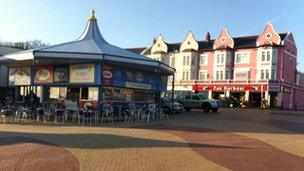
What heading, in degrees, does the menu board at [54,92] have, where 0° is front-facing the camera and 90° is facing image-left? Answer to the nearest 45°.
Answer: approximately 0°

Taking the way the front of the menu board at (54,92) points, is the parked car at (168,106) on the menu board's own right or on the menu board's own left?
on the menu board's own left

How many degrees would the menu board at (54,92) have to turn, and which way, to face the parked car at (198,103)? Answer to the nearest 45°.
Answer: approximately 135° to its left
